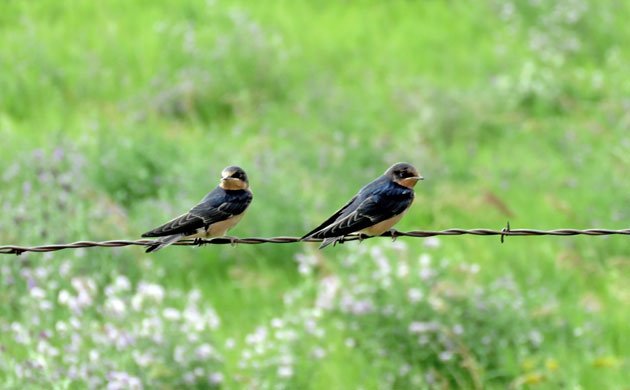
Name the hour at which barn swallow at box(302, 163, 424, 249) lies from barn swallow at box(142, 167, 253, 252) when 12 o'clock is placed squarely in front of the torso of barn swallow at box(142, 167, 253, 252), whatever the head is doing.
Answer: barn swallow at box(302, 163, 424, 249) is roughly at 12 o'clock from barn swallow at box(142, 167, 253, 252).

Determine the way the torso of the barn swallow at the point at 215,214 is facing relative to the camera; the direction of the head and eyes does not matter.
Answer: to the viewer's right

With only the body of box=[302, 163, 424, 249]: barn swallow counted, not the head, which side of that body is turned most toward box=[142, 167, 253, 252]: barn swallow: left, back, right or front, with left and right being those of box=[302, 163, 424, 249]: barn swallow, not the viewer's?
back

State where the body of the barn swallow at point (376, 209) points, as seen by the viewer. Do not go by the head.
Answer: to the viewer's right

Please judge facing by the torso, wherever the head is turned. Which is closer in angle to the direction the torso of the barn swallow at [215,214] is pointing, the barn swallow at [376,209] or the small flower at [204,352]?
the barn swallow

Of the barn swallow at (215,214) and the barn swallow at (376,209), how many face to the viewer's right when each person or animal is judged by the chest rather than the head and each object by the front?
2
